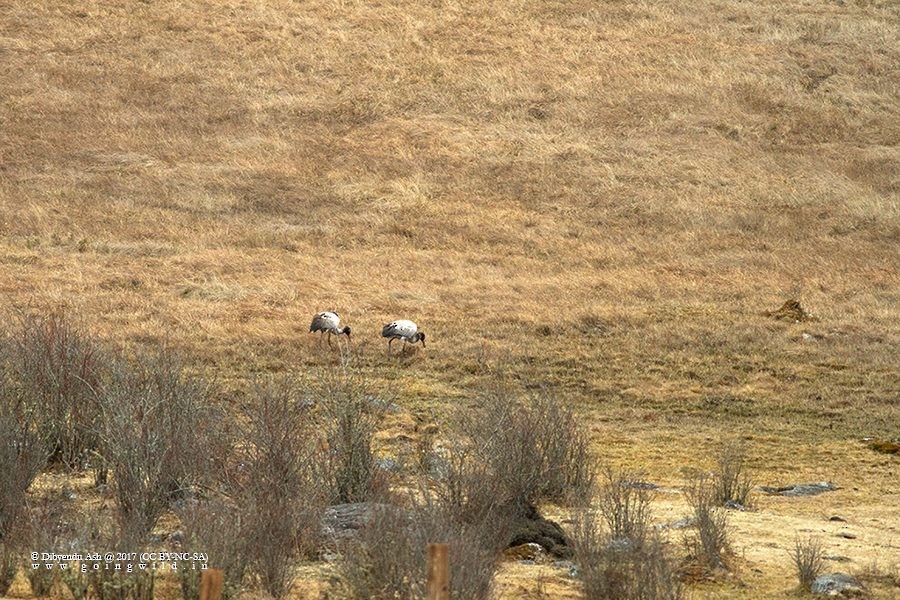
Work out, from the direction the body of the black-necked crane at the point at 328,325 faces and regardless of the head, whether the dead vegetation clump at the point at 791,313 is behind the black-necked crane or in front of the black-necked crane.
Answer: in front

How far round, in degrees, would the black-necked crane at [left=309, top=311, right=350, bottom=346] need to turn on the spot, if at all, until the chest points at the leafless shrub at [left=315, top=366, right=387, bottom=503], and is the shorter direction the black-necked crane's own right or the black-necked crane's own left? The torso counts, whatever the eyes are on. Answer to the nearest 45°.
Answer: approximately 90° to the black-necked crane's own right

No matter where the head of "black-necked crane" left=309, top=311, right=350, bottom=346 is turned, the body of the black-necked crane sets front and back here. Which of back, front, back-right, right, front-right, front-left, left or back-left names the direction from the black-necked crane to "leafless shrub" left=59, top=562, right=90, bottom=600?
right

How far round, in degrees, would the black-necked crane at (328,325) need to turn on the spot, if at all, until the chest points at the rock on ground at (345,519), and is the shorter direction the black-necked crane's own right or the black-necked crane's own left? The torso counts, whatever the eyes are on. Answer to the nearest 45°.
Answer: approximately 90° to the black-necked crane's own right

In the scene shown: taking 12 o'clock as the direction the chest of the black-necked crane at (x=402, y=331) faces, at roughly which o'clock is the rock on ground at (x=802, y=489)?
The rock on ground is roughly at 2 o'clock from the black-necked crane.

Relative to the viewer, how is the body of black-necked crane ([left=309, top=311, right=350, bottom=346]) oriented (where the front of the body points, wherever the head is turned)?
to the viewer's right

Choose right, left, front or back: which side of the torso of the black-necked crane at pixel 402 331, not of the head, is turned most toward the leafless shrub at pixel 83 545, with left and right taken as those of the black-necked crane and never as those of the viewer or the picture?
right

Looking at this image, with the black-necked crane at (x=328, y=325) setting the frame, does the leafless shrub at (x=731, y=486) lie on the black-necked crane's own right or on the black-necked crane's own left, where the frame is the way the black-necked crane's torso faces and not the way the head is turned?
on the black-necked crane's own right

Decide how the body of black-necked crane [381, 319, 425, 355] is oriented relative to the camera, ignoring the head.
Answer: to the viewer's right

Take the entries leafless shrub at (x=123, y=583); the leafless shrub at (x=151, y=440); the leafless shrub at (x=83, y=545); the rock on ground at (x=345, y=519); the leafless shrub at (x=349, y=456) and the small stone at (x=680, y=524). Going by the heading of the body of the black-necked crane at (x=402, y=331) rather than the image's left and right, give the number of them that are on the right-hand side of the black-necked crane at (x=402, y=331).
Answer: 6

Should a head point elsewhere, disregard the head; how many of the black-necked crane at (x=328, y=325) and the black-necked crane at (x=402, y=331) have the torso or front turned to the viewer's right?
2

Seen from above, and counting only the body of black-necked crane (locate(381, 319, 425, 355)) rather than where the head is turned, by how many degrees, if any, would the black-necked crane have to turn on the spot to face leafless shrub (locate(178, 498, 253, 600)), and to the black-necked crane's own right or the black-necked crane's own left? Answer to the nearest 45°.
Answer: approximately 90° to the black-necked crane's own right

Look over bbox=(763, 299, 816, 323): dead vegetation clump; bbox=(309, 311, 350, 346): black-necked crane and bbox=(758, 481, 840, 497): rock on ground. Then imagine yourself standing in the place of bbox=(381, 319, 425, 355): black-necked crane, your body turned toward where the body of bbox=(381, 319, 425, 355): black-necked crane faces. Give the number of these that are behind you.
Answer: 1

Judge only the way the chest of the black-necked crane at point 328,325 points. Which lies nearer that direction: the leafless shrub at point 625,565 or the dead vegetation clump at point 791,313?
the dead vegetation clump
